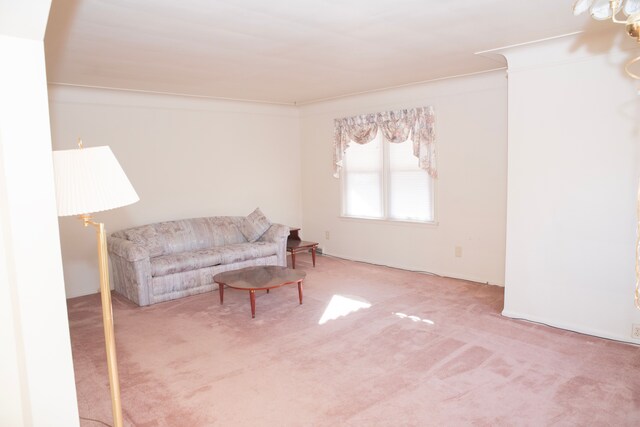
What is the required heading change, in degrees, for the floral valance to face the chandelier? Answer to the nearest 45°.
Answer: approximately 45° to its left

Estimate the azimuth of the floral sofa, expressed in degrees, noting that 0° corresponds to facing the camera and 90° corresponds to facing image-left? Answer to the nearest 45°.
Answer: approximately 315°

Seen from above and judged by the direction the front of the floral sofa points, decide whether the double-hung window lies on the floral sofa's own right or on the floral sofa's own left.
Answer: on the floral sofa's own left

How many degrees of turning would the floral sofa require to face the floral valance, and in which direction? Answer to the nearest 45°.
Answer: approximately 45° to its left
